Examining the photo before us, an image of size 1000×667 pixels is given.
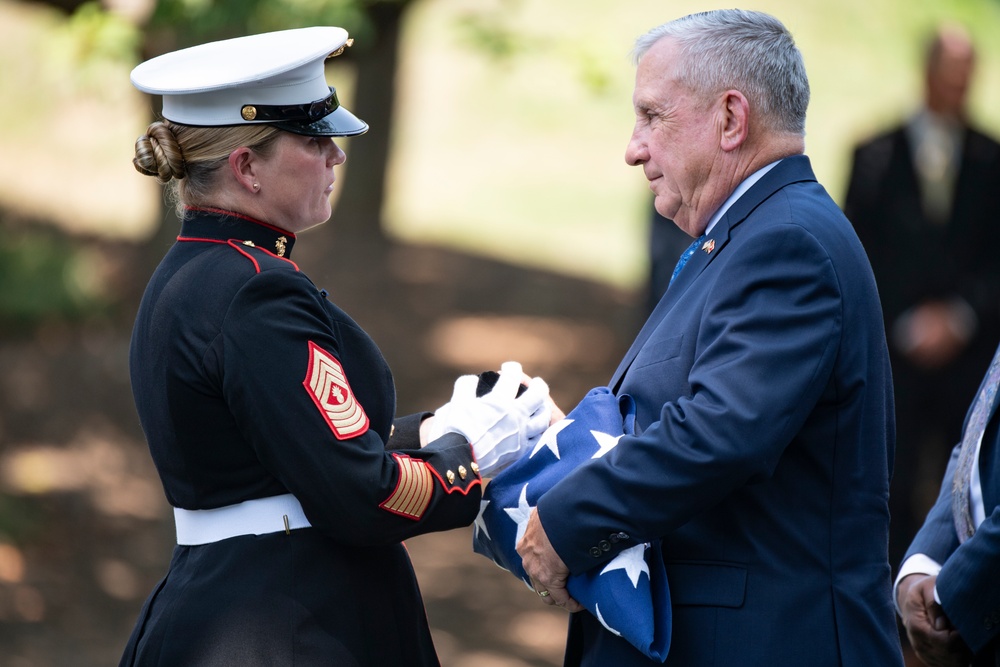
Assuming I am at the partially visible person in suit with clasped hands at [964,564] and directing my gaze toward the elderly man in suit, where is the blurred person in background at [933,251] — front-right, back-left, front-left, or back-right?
back-right

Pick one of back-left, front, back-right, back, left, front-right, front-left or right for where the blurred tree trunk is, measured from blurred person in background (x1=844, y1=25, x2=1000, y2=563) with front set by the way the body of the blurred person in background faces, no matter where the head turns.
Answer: back-right

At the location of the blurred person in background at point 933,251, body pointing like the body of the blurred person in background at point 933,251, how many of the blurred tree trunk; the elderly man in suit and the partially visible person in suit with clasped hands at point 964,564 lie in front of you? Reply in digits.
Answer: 2

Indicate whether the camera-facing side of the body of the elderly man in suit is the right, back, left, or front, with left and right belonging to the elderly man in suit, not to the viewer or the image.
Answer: left

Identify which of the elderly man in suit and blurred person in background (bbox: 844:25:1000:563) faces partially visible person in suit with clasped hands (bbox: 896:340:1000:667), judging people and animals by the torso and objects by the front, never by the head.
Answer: blurred person in background (bbox: 844:25:1000:563)

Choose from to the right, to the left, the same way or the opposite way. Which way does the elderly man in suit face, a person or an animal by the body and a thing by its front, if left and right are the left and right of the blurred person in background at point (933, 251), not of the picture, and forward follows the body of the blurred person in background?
to the right

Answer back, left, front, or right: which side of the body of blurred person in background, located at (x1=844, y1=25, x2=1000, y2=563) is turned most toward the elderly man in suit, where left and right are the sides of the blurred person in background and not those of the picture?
front

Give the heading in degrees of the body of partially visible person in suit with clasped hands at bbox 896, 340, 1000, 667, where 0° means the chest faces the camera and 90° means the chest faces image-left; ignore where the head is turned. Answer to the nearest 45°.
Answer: approximately 45°

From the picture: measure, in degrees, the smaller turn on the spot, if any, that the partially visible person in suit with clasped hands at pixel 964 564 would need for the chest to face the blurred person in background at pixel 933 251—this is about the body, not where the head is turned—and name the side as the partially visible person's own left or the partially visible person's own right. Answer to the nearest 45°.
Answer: approximately 135° to the partially visible person's own right

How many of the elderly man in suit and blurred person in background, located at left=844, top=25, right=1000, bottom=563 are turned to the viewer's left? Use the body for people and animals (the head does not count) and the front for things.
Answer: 1

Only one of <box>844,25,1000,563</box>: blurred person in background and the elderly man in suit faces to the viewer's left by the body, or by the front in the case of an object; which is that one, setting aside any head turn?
the elderly man in suit

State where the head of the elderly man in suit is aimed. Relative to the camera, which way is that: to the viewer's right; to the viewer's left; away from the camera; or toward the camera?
to the viewer's left

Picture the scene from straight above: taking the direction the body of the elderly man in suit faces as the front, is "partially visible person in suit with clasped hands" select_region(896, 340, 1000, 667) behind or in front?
behind

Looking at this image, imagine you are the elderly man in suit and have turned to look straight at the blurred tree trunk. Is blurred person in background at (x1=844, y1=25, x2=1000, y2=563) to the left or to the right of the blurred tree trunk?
right

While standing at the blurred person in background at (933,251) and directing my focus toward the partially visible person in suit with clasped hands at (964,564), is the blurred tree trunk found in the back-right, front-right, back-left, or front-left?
back-right

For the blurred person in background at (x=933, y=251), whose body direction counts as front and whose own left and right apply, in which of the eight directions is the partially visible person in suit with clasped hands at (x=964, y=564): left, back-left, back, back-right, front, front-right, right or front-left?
front

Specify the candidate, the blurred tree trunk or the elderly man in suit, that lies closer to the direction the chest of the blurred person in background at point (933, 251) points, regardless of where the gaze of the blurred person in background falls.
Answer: the elderly man in suit

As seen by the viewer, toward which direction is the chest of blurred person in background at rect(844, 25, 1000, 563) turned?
toward the camera
